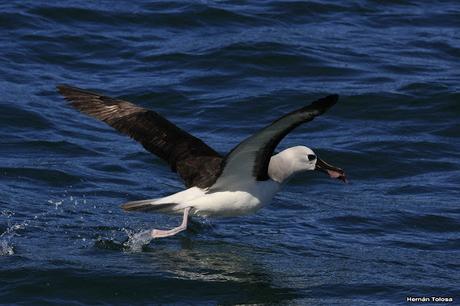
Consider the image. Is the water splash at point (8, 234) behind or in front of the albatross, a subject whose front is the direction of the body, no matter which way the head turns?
behind

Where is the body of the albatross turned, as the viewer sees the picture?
to the viewer's right
